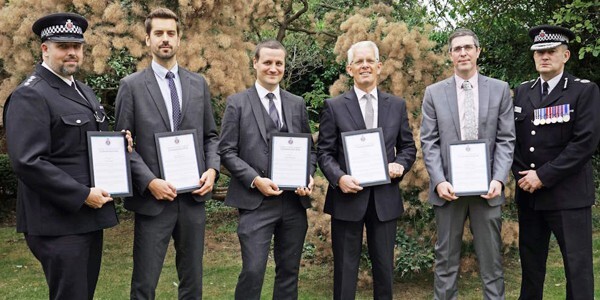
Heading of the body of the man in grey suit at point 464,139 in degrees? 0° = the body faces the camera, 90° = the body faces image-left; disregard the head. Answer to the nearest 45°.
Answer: approximately 0°

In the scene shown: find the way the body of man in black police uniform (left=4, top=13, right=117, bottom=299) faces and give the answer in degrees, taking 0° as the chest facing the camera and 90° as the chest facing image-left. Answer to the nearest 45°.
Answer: approximately 315°

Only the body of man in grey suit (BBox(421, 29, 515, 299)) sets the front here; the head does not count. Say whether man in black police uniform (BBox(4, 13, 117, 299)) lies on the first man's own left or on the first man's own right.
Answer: on the first man's own right

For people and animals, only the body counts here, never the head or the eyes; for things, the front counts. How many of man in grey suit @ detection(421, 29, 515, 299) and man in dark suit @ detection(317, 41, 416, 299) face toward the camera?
2

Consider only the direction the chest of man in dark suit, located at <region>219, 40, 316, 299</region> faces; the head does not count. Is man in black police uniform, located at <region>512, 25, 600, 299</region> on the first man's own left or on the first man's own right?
on the first man's own left

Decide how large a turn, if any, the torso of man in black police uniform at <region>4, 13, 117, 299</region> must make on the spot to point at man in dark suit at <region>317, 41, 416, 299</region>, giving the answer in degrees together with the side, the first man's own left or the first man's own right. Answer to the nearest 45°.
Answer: approximately 45° to the first man's own left

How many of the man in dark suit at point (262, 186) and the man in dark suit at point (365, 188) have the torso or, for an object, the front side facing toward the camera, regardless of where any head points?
2

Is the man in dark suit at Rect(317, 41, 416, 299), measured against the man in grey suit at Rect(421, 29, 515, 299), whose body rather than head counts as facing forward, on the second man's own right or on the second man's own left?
on the second man's own right

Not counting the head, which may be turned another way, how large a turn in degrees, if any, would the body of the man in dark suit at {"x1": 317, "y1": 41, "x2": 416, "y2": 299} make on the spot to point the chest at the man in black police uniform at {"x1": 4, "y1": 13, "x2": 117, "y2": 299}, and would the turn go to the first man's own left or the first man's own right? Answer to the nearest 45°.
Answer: approximately 45° to the first man's own right

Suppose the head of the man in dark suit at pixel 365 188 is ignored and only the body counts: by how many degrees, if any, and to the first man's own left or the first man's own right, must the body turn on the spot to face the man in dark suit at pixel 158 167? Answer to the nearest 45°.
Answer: approximately 90° to the first man's own right
